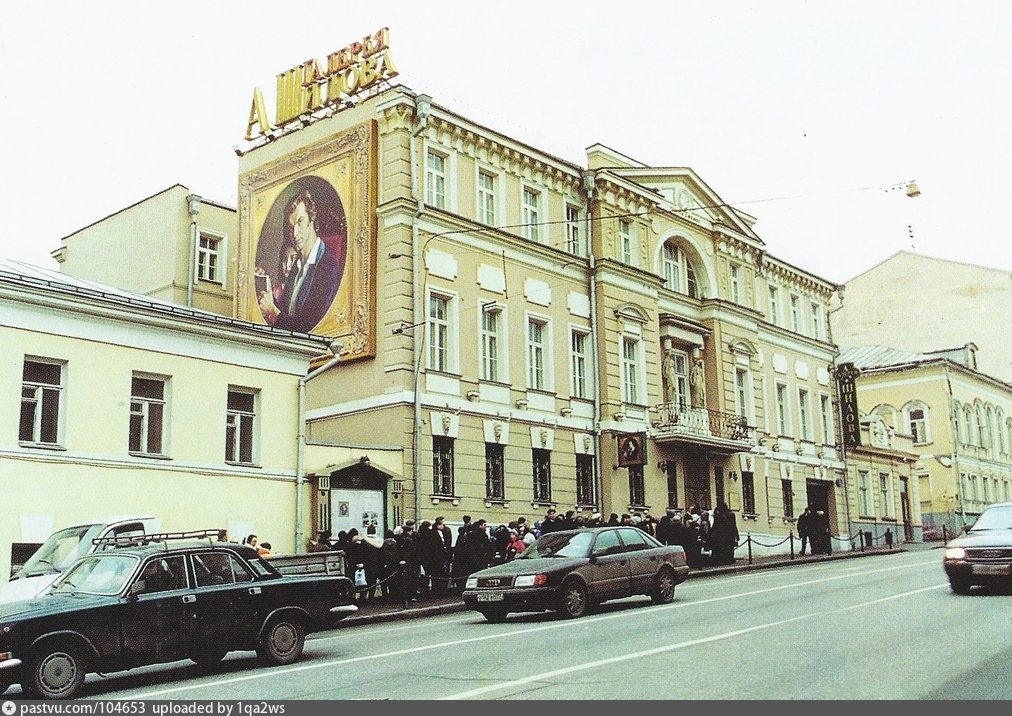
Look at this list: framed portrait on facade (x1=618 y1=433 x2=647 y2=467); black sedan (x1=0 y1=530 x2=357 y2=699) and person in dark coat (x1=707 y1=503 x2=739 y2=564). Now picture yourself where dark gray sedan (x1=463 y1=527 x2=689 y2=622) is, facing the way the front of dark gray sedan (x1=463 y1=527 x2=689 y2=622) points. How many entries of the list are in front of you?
1

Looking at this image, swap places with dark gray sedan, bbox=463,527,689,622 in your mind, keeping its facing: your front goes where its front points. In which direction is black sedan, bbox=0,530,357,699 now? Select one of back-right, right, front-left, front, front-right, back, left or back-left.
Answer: front

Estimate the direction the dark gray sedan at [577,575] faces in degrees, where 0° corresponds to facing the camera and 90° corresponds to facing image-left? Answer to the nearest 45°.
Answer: approximately 45°

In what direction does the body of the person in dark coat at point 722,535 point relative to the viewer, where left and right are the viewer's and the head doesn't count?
facing away from the viewer

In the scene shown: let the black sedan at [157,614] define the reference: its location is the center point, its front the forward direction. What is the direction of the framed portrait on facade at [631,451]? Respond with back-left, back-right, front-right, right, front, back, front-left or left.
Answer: back

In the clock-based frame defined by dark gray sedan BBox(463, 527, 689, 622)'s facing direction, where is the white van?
The white van is roughly at 1 o'clock from the dark gray sedan.

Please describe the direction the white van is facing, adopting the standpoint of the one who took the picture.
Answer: facing the viewer and to the left of the viewer

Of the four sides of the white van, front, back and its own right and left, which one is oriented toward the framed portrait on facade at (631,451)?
back

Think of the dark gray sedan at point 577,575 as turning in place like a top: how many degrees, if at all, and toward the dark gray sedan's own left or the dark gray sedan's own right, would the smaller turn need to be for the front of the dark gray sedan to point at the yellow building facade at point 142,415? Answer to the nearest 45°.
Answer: approximately 45° to the dark gray sedan's own right

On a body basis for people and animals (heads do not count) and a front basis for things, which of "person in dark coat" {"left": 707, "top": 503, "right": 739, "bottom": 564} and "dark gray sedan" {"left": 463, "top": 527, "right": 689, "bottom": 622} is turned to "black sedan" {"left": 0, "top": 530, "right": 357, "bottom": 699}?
"dark gray sedan" {"left": 463, "top": 527, "right": 689, "bottom": 622}

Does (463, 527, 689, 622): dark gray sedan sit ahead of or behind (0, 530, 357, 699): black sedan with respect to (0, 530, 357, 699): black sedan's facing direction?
behind
